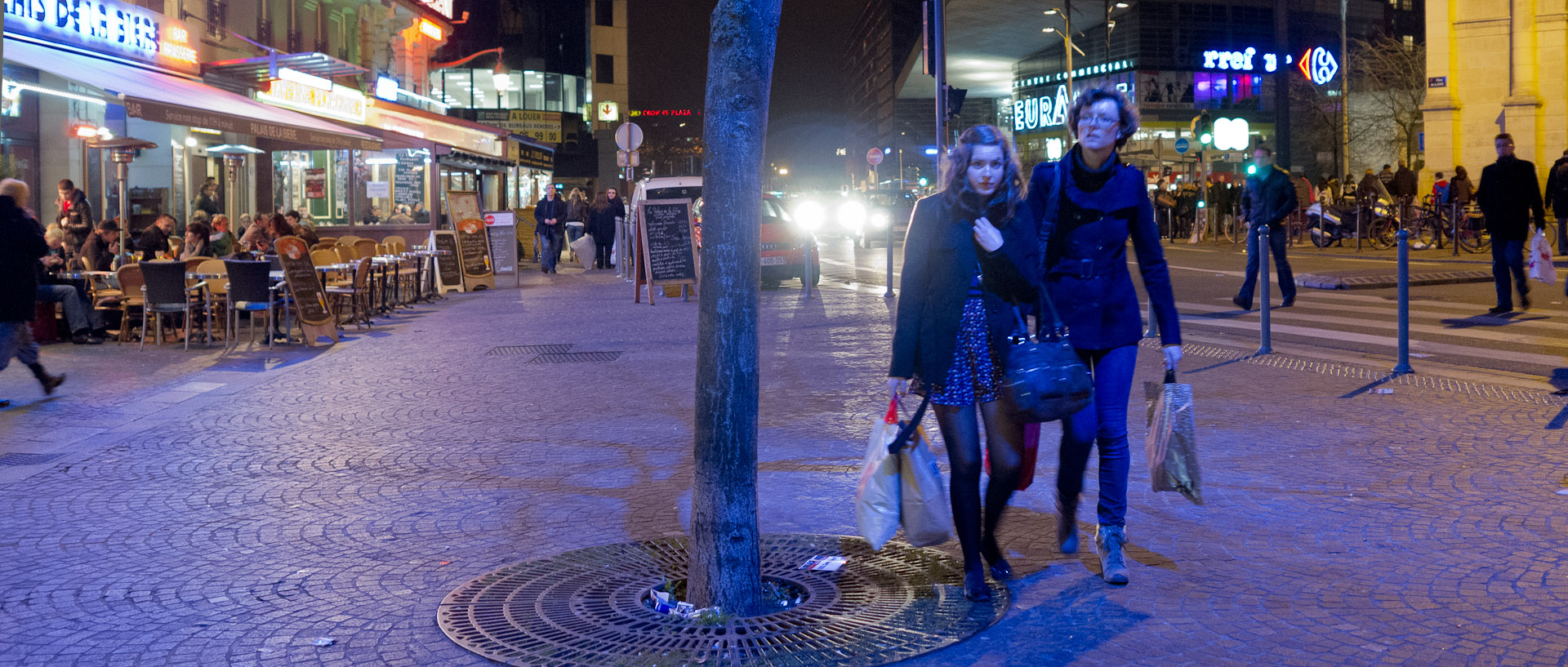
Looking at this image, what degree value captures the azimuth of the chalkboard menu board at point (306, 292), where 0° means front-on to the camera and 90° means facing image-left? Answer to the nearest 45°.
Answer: approximately 315°

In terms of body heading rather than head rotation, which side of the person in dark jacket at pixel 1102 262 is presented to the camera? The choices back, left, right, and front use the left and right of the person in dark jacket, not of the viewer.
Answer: front

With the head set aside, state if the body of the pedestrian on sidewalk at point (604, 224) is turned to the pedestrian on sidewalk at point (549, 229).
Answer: no

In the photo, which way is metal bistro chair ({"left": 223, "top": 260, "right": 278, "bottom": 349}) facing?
away from the camera

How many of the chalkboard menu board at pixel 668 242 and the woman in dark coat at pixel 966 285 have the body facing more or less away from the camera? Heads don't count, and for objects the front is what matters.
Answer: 0

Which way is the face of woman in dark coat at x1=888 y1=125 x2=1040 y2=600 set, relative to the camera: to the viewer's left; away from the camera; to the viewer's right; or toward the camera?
toward the camera

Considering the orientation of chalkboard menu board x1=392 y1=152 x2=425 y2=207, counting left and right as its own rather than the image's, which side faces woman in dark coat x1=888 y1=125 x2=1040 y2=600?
front

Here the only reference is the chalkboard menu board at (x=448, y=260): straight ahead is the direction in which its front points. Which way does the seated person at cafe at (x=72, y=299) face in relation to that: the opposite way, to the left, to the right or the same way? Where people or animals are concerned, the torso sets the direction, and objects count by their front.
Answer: to the left

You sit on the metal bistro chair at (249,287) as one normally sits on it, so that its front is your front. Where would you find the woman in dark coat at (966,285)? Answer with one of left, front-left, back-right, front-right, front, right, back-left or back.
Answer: back

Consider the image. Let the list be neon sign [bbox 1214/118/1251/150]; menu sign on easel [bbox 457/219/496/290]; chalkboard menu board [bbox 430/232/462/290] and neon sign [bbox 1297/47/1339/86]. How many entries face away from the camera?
0
